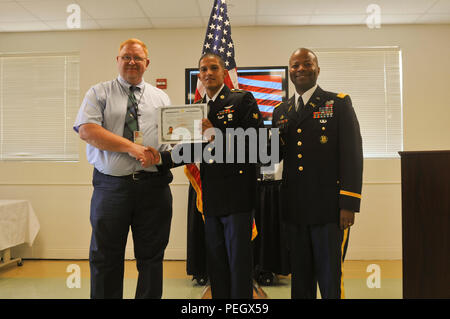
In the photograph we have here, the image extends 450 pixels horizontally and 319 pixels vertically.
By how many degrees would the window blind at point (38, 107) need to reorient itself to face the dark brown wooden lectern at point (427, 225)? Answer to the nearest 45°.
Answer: approximately 45° to its left

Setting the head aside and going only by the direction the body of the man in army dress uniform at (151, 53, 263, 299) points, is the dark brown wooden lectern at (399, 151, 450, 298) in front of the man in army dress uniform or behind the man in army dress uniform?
behind

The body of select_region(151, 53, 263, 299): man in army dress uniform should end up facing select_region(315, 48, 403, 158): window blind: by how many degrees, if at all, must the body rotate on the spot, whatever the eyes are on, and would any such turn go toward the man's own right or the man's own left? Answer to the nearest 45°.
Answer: approximately 180°

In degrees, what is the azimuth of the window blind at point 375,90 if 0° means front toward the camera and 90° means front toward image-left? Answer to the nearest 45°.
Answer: approximately 0°

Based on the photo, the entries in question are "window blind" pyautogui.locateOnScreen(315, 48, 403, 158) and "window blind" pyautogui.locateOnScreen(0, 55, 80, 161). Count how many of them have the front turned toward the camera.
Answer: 2

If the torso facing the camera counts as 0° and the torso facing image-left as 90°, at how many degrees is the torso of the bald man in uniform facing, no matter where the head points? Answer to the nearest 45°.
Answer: approximately 45°

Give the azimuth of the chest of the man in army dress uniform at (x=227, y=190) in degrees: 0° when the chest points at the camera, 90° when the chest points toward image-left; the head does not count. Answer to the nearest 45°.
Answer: approximately 45°
